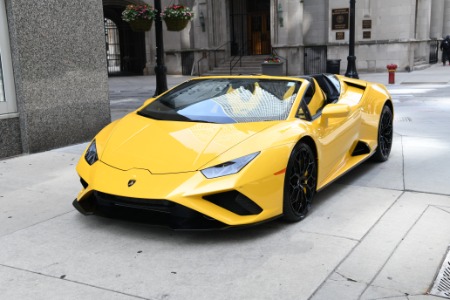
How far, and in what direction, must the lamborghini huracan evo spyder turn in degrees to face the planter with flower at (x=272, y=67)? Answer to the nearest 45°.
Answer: approximately 135° to its right

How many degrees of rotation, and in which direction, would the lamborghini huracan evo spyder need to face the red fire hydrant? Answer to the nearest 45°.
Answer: approximately 135° to its right

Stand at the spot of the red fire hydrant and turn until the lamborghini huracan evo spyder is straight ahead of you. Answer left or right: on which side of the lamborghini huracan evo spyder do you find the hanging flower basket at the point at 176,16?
right

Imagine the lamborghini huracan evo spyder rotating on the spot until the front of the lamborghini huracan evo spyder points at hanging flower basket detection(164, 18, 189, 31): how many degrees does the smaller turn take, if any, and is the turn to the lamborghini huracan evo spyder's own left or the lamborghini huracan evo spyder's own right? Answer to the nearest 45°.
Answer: approximately 135° to the lamborghini huracan evo spyder's own right

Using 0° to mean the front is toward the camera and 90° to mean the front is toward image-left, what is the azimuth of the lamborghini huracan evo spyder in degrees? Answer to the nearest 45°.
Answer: approximately 45°

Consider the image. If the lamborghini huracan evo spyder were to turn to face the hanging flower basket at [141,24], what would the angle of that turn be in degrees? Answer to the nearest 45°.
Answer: approximately 135° to its right

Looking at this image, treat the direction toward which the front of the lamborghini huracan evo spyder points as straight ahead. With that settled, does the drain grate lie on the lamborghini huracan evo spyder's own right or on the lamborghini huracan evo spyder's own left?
on the lamborghini huracan evo spyder's own left

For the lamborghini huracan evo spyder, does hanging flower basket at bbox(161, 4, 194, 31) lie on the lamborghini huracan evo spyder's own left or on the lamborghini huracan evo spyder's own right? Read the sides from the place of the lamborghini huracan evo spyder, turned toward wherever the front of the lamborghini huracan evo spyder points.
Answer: on the lamborghini huracan evo spyder's own right

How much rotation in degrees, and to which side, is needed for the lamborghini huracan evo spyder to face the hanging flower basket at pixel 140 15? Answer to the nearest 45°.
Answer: approximately 135° to its right
